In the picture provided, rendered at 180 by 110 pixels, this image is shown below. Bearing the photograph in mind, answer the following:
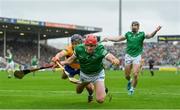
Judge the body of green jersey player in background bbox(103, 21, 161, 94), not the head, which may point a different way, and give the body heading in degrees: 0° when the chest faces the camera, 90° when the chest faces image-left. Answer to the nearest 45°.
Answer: approximately 0°

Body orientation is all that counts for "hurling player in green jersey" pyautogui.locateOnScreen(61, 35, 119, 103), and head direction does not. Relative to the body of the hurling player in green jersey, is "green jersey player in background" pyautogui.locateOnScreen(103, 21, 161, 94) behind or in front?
behind

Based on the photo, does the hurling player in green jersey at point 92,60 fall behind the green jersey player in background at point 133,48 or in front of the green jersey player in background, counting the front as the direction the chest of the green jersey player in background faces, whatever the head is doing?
in front
